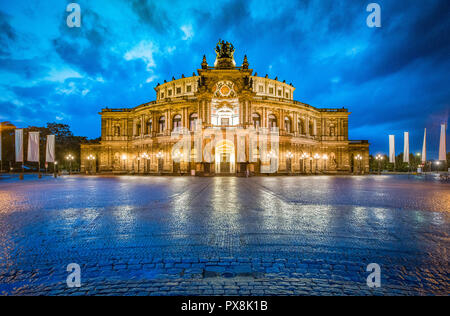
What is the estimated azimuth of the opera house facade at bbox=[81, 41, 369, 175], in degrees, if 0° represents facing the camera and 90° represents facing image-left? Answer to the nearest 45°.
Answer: approximately 0°

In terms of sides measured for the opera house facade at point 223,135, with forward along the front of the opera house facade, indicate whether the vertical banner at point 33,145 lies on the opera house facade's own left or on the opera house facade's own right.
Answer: on the opera house facade's own right

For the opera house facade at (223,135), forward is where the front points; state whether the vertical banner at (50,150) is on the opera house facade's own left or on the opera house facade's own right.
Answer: on the opera house facade's own right
